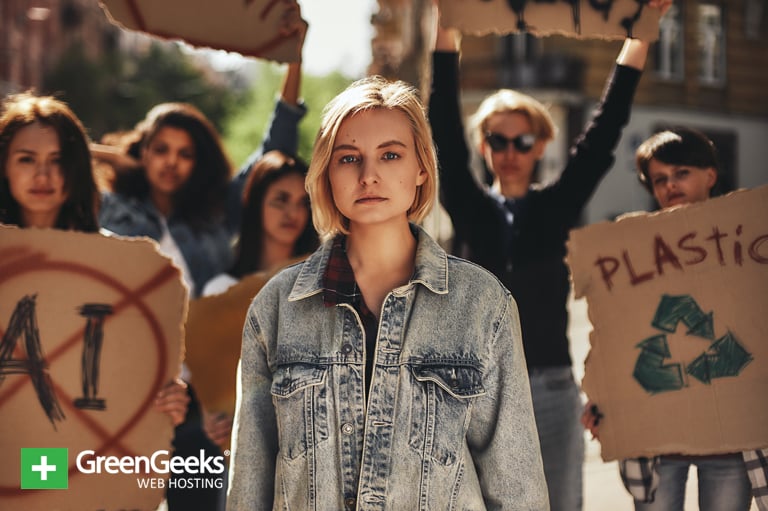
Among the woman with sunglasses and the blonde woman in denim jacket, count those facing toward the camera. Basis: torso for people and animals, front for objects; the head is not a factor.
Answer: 2

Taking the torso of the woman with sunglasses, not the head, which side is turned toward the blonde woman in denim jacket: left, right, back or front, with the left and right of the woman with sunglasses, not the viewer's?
front

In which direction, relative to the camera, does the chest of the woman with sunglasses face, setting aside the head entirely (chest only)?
toward the camera

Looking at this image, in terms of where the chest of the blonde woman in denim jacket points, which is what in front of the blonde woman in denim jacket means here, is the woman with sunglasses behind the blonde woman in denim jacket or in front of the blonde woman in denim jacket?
behind

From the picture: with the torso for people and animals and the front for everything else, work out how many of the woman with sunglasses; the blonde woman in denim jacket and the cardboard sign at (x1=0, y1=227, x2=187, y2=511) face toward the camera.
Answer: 3

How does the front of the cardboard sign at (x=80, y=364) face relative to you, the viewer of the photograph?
facing the viewer

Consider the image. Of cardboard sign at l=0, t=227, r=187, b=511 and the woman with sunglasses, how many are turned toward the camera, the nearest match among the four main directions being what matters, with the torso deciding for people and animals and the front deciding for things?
2

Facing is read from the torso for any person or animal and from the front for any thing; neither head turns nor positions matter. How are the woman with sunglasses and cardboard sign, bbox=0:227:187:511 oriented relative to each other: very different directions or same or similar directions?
same or similar directions

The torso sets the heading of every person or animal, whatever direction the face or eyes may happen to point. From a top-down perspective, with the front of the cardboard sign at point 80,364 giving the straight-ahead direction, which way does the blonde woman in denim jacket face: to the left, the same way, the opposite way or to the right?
the same way

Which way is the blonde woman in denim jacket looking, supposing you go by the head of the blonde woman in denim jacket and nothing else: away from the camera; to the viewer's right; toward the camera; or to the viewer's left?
toward the camera

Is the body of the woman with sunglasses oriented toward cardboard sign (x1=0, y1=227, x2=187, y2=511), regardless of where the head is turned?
no

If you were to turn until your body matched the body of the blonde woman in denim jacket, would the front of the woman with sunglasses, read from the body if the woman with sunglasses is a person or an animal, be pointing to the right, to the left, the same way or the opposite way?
the same way

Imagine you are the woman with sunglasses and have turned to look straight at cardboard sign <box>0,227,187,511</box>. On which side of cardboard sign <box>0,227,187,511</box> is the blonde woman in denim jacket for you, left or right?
left

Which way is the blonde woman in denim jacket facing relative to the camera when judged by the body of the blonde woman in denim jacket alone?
toward the camera
